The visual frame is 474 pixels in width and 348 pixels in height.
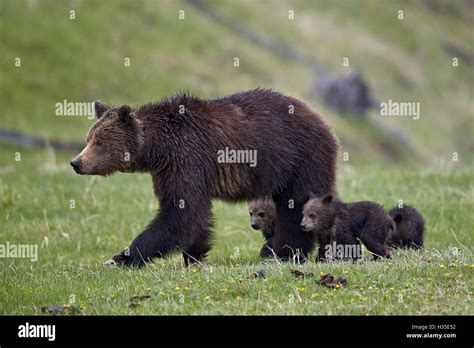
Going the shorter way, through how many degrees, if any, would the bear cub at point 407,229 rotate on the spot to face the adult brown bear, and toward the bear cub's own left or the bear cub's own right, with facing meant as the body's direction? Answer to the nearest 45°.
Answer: approximately 45° to the bear cub's own left

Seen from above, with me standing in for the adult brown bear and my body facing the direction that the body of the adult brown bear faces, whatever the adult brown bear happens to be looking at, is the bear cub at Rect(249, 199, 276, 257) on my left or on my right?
on my right

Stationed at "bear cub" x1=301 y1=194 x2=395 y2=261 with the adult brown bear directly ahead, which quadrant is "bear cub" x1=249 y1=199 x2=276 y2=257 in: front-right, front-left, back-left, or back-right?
front-right

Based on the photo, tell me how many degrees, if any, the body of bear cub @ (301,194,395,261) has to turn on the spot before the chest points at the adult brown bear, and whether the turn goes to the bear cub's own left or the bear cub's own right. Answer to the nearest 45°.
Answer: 0° — it already faces it

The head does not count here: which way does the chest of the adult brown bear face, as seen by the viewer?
to the viewer's left

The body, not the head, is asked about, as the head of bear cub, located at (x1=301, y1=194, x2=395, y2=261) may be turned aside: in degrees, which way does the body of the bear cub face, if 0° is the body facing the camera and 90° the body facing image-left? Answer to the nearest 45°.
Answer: approximately 90°

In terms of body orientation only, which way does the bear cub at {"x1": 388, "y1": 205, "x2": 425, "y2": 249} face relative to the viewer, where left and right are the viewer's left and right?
facing to the left of the viewer

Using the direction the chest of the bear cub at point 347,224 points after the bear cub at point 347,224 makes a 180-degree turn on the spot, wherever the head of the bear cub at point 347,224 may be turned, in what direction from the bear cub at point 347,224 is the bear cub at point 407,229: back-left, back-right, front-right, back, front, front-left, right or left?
front-left
